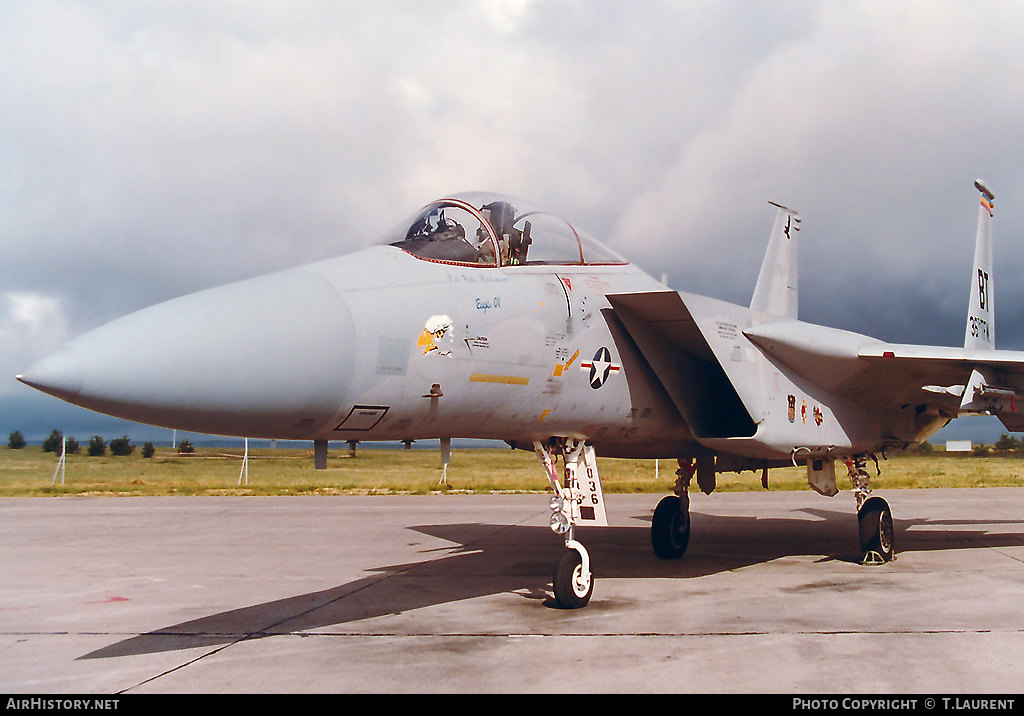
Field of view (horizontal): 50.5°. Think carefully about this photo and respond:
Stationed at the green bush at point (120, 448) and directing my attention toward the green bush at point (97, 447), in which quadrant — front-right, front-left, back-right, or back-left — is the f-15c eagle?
back-left

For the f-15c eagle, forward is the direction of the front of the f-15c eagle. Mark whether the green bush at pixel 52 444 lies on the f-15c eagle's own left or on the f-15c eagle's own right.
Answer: on the f-15c eagle's own right

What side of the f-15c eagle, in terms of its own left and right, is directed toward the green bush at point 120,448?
right

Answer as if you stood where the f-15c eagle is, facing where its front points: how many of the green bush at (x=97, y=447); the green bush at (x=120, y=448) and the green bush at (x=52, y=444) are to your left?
0

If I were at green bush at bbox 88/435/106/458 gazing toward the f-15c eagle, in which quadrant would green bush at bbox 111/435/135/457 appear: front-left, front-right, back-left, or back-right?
front-left

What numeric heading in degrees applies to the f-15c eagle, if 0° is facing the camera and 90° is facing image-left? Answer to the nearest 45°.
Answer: approximately 45°

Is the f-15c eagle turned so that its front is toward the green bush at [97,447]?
no
